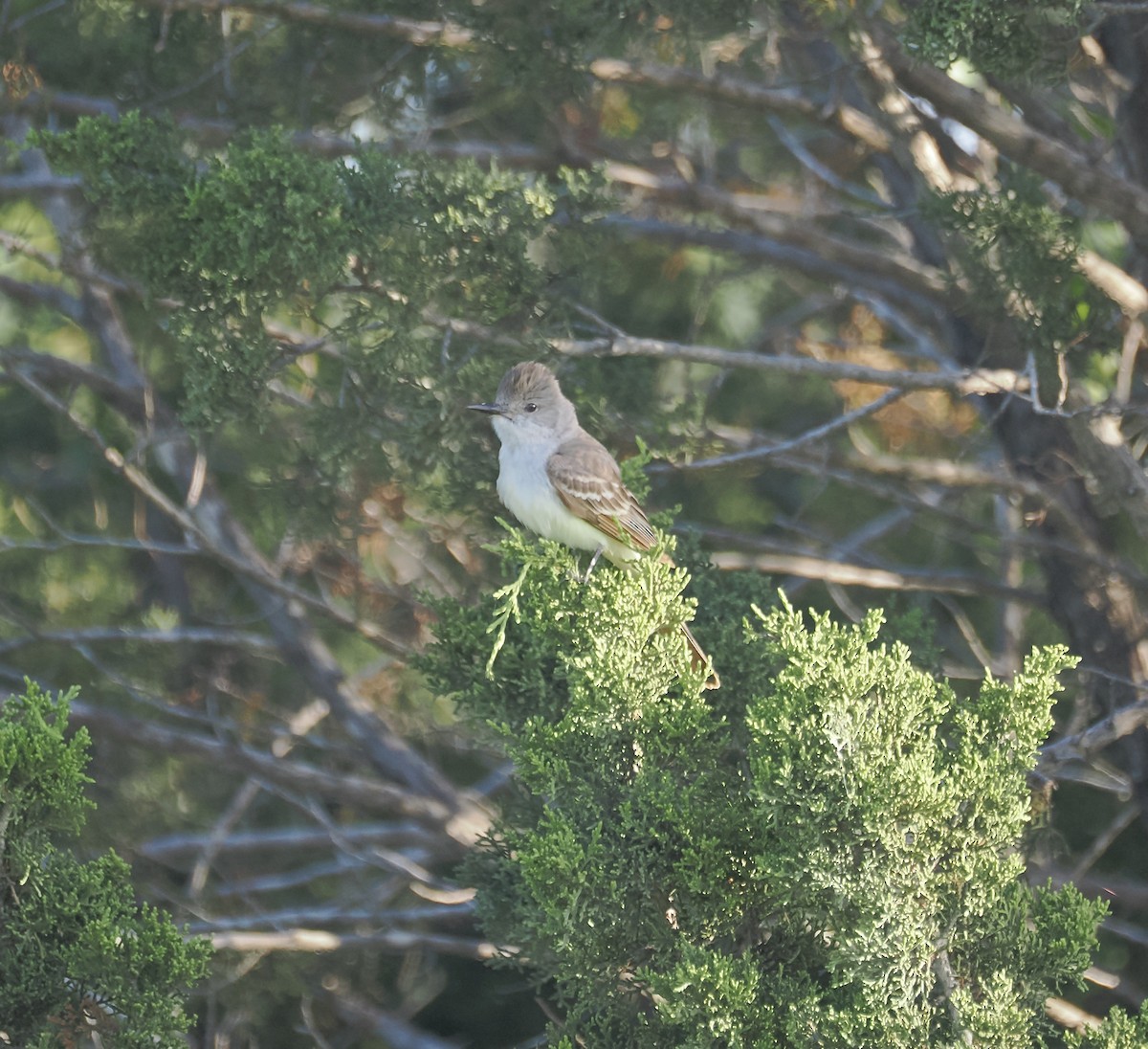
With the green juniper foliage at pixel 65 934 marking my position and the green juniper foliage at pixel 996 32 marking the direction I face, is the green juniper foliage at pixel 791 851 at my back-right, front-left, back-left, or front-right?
front-right

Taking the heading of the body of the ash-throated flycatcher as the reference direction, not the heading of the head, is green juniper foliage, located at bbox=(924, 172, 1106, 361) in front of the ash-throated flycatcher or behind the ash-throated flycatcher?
behind

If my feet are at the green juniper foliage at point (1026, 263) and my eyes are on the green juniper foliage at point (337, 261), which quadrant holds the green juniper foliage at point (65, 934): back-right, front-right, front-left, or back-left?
front-left

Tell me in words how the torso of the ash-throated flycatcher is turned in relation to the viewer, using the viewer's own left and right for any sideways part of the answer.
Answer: facing the viewer and to the left of the viewer

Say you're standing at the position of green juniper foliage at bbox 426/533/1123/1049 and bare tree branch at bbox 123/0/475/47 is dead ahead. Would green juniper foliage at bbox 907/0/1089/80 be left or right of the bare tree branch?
right

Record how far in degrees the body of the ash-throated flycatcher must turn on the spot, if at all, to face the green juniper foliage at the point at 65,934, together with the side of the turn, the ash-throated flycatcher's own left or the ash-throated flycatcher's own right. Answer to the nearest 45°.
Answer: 0° — it already faces it

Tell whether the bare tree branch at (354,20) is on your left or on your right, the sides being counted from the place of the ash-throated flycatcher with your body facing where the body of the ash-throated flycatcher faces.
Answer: on your right

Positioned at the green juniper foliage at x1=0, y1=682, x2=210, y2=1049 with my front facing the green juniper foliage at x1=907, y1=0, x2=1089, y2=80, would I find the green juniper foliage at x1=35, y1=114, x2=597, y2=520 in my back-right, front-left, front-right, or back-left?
front-left
